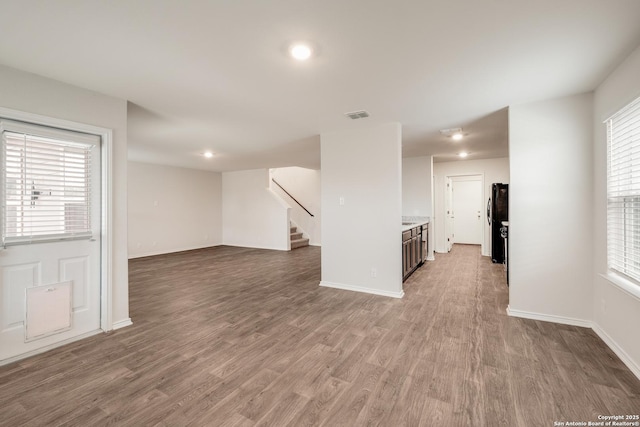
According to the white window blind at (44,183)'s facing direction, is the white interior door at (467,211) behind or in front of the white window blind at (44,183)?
in front

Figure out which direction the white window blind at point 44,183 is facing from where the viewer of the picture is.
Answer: facing the viewer and to the right of the viewer

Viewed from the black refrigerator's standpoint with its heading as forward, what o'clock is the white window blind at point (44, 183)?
The white window blind is roughly at 10 o'clock from the black refrigerator.

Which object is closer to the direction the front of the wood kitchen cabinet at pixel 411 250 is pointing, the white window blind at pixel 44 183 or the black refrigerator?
the black refrigerator

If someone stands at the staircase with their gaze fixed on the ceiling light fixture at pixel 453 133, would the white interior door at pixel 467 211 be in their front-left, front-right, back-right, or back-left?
front-left

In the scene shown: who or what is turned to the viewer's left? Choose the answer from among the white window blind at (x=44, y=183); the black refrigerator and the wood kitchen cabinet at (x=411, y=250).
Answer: the black refrigerator

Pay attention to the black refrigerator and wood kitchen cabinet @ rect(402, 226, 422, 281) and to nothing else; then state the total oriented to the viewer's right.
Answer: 1

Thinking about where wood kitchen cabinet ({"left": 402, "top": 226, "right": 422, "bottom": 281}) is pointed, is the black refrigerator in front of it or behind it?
in front

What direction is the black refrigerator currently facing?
to the viewer's left

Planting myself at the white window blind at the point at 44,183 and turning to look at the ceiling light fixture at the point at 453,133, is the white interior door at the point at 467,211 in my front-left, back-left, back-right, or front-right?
front-left

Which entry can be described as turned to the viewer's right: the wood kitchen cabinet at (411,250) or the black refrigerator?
the wood kitchen cabinet
